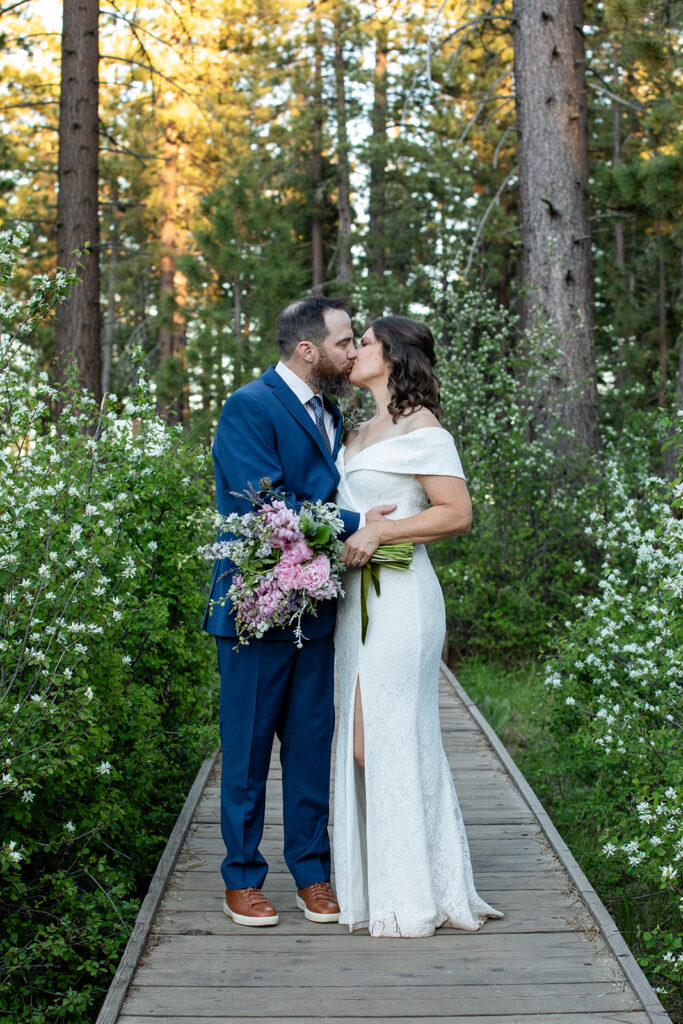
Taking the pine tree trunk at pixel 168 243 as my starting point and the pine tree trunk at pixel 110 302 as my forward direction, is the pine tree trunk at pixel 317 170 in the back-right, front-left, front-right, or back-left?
back-right

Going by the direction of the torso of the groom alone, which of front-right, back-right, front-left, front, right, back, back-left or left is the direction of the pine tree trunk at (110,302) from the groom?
back-left

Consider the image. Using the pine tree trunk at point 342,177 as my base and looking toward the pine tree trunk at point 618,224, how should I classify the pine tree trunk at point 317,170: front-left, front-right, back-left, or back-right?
back-left

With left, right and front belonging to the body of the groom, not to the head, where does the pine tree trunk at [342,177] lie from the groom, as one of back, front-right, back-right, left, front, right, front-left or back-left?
back-left

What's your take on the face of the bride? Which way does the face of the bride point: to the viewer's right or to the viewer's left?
to the viewer's left

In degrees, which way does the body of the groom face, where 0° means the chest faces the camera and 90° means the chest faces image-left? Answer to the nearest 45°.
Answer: approximately 315°

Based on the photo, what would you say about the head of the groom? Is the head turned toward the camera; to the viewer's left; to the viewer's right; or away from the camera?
to the viewer's right

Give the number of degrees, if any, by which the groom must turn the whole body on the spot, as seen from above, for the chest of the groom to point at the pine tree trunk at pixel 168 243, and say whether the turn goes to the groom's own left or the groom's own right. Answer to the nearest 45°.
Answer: approximately 135° to the groom's own left

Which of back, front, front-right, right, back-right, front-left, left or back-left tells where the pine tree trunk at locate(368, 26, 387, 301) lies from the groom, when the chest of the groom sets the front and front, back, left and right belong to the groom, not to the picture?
back-left
